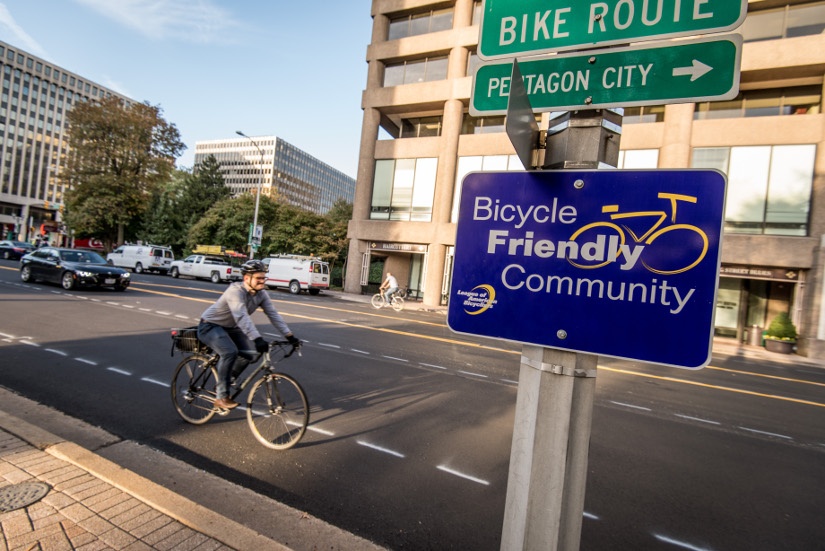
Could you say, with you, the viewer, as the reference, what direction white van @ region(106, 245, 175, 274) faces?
facing away from the viewer and to the left of the viewer

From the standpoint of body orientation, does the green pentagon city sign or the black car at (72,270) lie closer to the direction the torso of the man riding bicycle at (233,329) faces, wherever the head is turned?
the green pentagon city sign

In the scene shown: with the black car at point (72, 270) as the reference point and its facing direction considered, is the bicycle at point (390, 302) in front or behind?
in front

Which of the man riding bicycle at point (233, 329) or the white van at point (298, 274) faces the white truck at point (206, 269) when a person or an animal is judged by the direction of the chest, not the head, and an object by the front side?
the white van

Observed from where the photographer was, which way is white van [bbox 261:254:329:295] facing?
facing away from the viewer and to the left of the viewer

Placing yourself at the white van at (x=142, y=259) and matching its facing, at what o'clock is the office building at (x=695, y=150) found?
The office building is roughly at 6 o'clock from the white van.

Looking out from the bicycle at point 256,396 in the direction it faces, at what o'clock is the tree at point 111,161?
The tree is roughly at 7 o'clock from the bicycle.

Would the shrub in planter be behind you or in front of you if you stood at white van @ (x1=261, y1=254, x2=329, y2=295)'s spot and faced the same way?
behind

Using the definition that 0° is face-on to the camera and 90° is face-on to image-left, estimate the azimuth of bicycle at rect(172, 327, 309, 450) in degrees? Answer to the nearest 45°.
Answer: approximately 315°
